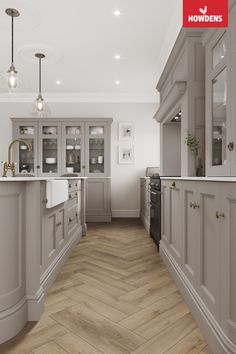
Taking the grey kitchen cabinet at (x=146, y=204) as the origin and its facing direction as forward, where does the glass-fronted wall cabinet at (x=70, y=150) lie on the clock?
The glass-fronted wall cabinet is roughly at 1 o'clock from the grey kitchen cabinet.

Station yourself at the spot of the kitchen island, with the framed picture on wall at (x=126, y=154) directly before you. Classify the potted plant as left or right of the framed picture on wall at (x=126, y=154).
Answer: right

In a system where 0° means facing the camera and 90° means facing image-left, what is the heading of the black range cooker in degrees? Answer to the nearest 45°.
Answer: approximately 90°

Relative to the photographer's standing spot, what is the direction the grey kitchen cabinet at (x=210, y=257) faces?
facing to the left of the viewer

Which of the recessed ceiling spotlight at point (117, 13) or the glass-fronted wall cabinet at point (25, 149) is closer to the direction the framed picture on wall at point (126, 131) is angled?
the recessed ceiling spotlight

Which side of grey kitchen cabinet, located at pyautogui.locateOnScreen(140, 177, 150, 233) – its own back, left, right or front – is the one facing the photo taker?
left

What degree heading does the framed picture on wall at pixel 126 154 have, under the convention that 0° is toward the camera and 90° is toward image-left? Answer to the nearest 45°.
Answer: approximately 0°

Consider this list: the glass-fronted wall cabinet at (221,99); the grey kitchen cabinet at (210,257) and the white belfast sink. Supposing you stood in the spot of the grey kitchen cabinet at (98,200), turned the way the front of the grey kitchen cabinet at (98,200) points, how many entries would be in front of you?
3

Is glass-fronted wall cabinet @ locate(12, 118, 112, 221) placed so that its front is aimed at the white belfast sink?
yes
